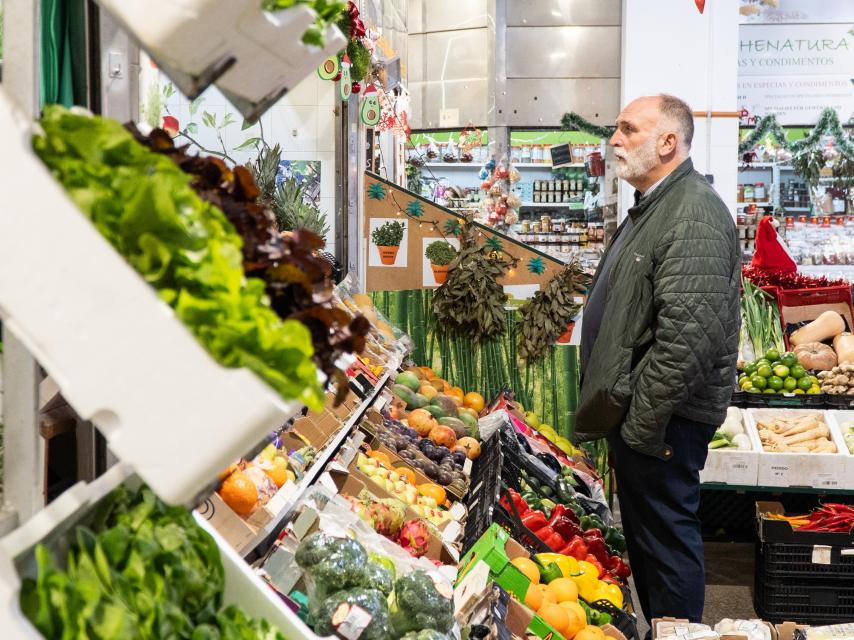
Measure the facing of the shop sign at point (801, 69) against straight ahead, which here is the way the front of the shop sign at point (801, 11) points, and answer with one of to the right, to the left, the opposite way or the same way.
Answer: the same way

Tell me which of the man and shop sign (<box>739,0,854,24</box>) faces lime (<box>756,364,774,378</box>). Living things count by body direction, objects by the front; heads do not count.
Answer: the shop sign

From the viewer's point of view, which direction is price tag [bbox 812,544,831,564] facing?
toward the camera

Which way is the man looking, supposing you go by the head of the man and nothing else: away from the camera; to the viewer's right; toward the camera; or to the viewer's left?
to the viewer's left

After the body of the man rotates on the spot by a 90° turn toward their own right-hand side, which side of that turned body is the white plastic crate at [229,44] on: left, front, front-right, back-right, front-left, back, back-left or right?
back

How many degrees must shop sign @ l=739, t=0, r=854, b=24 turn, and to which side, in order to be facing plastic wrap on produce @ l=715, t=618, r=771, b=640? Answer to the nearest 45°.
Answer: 0° — it already faces it

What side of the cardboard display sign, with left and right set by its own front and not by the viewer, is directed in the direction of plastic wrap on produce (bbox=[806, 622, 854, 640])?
front

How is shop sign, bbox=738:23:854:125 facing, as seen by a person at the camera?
facing the viewer

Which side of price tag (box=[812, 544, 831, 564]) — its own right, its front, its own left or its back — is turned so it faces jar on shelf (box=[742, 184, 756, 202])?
back

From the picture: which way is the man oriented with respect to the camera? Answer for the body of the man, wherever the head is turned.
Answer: to the viewer's left

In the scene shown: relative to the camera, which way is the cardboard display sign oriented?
toward the camera

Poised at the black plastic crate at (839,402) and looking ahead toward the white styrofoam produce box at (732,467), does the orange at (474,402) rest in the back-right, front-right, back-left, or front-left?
front-right

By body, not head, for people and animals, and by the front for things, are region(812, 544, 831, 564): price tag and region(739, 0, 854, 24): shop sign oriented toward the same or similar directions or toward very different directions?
same or similar directions

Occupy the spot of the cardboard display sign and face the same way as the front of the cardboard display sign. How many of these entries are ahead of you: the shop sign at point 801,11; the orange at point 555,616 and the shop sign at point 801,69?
1

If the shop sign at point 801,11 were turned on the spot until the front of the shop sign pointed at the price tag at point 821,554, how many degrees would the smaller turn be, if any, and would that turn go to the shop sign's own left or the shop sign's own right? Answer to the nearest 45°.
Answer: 0° — it already faces it

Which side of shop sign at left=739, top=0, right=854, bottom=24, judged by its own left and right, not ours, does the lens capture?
front

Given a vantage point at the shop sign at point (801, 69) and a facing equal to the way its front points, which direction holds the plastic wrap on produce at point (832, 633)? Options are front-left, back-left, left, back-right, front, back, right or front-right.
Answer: front

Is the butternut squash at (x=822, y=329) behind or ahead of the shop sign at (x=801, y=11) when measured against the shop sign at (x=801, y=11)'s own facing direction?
ahead

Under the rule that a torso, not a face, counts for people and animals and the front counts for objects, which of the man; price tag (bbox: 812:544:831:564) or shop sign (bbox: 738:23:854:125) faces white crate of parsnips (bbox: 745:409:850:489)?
the shop sign

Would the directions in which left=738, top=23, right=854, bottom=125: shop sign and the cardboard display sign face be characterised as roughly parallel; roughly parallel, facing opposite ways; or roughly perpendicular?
roughly parallel

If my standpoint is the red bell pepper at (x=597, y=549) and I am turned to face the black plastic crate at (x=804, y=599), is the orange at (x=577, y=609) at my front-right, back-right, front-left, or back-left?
back-right
